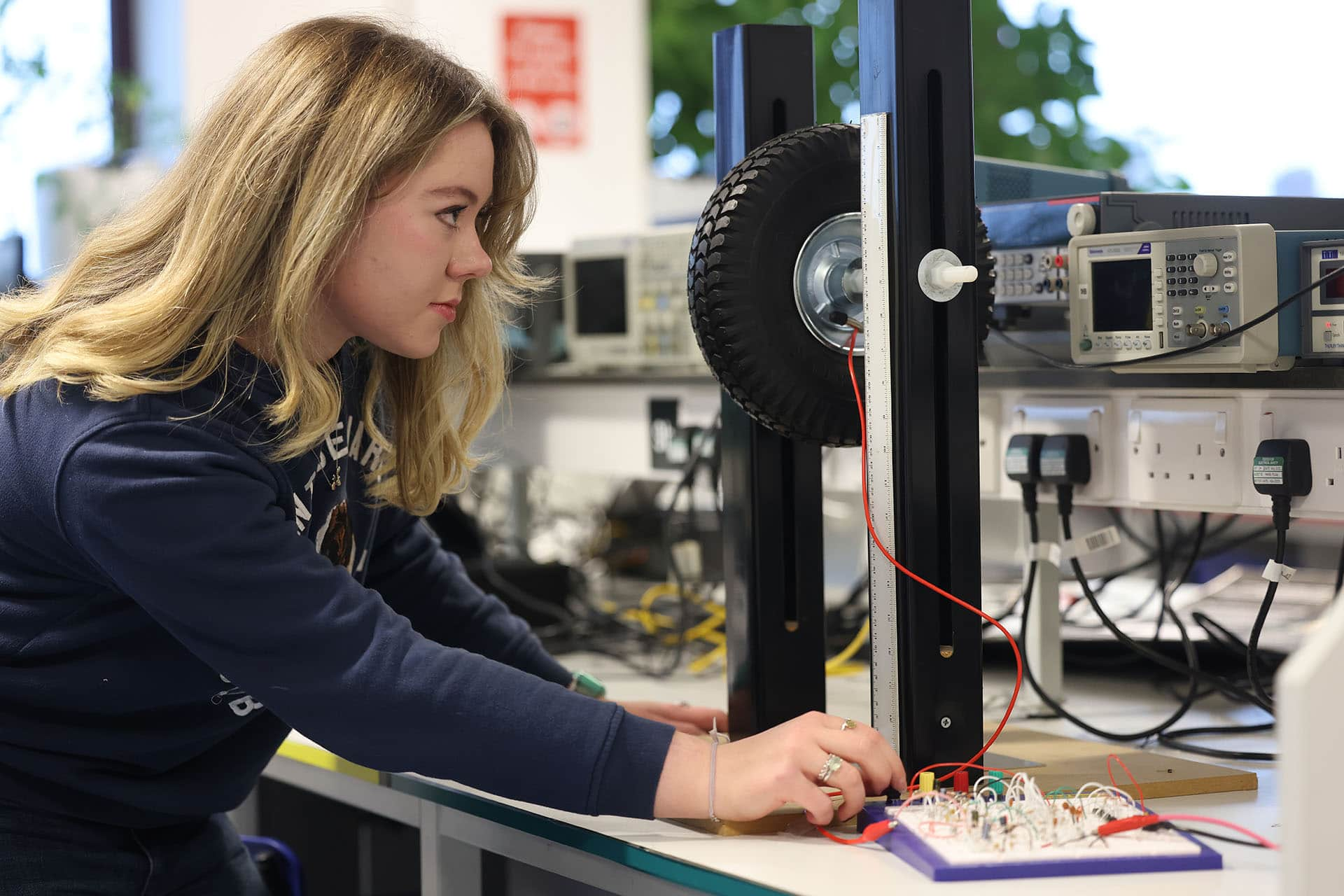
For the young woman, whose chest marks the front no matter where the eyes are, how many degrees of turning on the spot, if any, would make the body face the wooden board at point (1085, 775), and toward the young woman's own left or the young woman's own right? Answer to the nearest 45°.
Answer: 0° — they already face it

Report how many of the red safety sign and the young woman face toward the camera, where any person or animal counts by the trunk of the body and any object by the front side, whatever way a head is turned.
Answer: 1

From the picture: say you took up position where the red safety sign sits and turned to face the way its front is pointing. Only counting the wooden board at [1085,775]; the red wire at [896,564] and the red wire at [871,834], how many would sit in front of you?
3

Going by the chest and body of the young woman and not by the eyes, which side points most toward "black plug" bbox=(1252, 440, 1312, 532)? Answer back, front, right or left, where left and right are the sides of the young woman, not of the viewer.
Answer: front

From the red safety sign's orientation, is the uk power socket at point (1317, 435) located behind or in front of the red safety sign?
in front

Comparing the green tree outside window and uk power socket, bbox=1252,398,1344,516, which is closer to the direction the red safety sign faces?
the uk power socket

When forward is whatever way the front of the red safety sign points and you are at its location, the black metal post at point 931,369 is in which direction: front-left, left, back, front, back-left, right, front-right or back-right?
front

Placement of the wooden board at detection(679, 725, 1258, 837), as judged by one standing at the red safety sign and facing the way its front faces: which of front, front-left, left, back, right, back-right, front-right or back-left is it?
front

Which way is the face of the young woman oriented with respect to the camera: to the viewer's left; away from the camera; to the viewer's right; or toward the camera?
to the viewer's right

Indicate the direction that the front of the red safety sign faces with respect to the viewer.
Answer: facing the viewer

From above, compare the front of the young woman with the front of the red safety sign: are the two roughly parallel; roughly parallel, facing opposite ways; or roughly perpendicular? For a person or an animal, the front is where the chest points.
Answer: roughly perpendicular

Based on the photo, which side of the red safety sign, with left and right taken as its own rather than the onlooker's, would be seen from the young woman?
front

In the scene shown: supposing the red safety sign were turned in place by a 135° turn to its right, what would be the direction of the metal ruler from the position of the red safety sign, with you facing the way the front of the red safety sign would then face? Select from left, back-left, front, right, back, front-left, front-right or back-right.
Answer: back-left

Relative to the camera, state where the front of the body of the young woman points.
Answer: to the viewer's right
